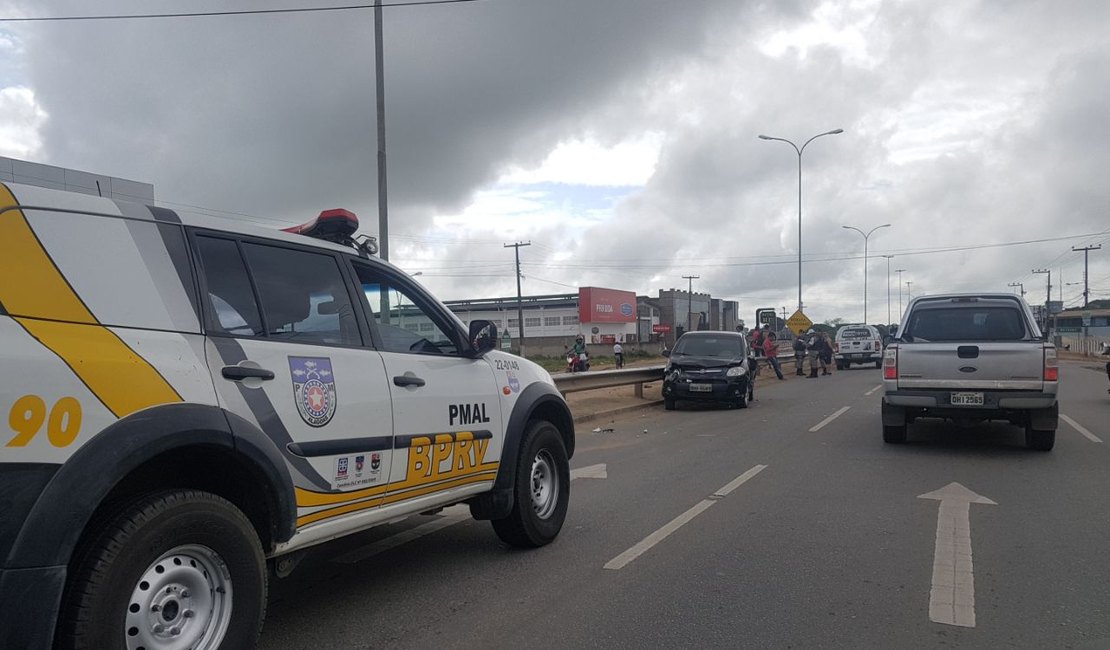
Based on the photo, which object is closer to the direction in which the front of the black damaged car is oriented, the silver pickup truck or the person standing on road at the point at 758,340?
the silver pickup truck

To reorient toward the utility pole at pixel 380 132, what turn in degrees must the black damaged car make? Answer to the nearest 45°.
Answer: approximately 45° to its right

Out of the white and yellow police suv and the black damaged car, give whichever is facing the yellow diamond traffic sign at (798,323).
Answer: the white and yellow police suv

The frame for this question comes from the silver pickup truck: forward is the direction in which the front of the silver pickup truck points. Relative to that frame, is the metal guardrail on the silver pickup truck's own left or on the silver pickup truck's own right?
on the silver pickup truck's own left

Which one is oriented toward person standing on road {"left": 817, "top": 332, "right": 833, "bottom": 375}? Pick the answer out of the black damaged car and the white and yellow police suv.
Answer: the white and yellow police suv

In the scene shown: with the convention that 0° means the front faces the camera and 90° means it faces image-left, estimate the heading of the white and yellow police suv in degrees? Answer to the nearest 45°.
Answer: approximately 225°

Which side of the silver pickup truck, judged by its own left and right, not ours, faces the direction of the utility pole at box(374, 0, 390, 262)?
left

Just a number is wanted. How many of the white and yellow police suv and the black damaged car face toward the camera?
1

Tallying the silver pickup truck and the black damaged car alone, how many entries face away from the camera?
1

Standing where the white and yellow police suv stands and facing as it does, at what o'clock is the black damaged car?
The black damaged car is roughly at 12 o'clock from the white and yellow police suv.

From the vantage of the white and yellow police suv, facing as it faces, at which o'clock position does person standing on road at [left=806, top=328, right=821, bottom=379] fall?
The person standing on road is roughly at 12 o'clock from the white and yellow police suv.

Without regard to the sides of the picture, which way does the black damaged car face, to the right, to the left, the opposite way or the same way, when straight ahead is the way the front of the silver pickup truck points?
the opposite way

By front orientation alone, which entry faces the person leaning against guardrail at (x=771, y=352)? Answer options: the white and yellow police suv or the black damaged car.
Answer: the white and yellow police suv

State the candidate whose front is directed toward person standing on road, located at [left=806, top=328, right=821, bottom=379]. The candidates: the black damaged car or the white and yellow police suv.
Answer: the white and yellow police suv

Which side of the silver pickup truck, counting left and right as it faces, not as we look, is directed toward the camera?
back
